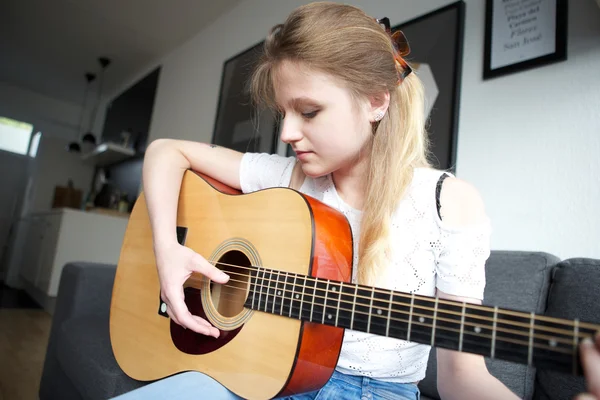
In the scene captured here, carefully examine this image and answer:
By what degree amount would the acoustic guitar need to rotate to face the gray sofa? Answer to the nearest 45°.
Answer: approximately 180°

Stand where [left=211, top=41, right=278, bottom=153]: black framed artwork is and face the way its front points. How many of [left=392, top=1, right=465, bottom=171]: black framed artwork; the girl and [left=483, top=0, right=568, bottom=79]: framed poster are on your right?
0

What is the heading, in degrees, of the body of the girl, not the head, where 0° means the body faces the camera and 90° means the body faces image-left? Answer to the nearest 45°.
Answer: approximately 45°

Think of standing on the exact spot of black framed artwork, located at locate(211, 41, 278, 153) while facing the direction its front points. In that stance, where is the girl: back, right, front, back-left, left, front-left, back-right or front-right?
front-left

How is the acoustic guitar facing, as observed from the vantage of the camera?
facing the viewer and to the left of the viewer

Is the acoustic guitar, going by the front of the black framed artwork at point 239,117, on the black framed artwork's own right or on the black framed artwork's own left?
on the black framed artwork's own left

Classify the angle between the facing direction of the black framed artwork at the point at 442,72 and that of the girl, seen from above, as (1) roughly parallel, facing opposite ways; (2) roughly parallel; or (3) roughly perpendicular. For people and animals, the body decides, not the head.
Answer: roughly parallel

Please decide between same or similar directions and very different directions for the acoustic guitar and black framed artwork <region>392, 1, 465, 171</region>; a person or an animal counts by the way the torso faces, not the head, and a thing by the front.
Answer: same or similar directions

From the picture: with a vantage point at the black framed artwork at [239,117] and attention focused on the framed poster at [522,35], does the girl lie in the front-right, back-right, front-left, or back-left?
front-right

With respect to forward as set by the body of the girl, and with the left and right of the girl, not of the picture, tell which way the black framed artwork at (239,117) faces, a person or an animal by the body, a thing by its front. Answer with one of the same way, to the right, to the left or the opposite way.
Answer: the same way

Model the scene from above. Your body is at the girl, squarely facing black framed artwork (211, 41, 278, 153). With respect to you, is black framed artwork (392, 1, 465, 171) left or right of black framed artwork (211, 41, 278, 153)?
right

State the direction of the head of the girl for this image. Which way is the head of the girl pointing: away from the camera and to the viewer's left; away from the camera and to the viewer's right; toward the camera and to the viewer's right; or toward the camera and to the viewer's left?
toward the camera and to the viewer's left

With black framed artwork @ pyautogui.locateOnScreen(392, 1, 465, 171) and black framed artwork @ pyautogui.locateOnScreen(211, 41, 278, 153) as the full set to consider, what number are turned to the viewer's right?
0
